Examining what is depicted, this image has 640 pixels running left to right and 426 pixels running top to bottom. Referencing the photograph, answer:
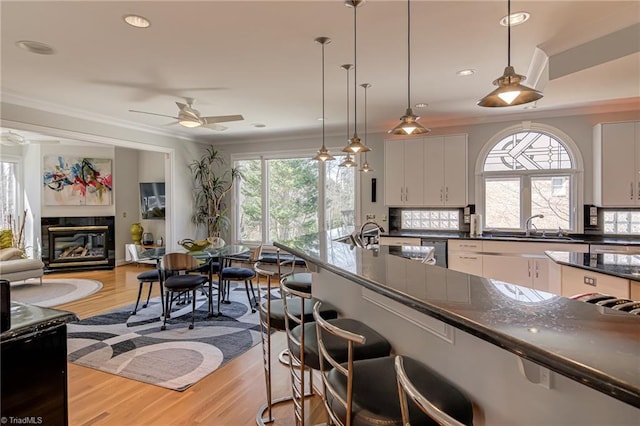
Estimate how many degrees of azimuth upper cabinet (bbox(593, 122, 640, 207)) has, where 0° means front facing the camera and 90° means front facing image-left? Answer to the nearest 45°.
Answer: approximately 0°

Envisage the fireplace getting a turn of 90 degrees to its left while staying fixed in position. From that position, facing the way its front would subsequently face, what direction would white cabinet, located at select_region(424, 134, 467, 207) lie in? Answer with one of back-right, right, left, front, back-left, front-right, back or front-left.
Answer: front-right

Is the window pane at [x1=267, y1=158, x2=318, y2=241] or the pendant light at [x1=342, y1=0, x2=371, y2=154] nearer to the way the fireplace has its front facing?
the pendant light

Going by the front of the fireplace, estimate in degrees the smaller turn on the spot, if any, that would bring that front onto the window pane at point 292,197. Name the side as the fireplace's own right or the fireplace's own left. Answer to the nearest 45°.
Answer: approximately 45° to the fireplace's own left

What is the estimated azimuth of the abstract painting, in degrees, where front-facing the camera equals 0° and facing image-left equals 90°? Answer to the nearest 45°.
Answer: approximately 0°

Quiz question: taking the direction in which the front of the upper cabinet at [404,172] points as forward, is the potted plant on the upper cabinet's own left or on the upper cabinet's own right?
on the upper cabinet's own right

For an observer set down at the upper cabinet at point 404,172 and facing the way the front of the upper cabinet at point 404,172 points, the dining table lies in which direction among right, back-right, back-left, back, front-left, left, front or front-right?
front-right

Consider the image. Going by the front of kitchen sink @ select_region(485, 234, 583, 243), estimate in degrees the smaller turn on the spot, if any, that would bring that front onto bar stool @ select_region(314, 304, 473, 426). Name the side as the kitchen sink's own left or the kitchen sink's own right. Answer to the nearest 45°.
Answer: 0° — it already faces it
